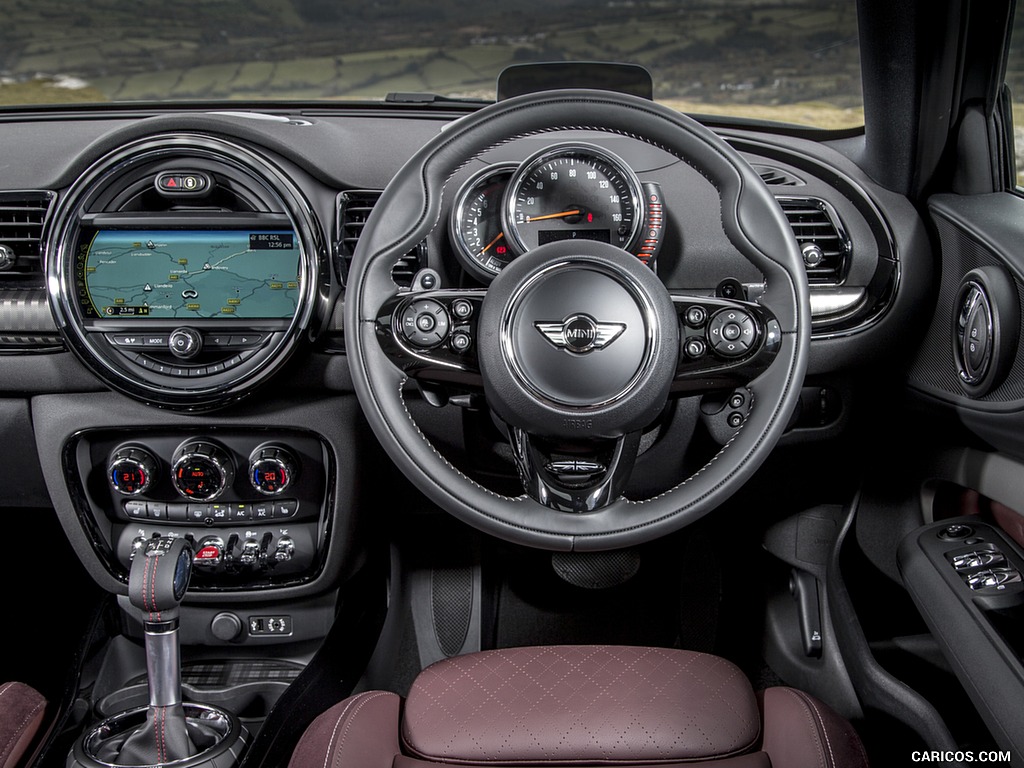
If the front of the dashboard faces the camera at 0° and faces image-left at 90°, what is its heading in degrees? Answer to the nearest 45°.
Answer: approximately 0°
